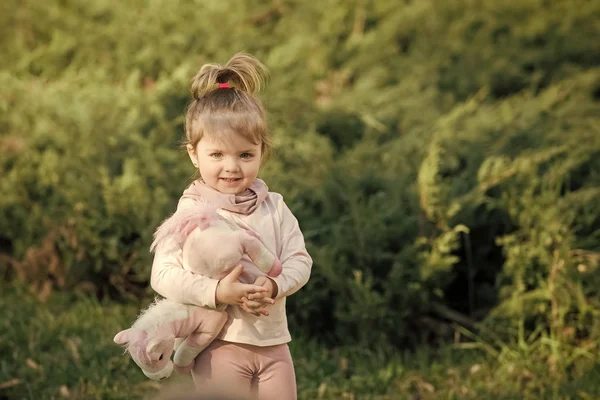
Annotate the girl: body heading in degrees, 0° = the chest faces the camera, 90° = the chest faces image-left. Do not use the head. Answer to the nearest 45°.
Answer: approximately 0°
